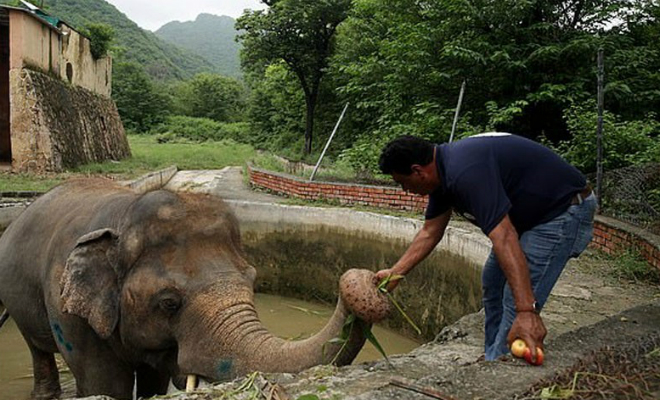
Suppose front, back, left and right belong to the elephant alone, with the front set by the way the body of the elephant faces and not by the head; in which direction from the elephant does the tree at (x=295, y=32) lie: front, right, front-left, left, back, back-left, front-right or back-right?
back-left

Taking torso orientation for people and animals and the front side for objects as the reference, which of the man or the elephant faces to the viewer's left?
the man

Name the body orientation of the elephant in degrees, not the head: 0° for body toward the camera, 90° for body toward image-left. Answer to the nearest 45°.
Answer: approximately 315°

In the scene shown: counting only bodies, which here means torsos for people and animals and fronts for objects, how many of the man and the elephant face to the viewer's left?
1

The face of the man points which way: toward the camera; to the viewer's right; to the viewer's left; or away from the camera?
to the viewer's left

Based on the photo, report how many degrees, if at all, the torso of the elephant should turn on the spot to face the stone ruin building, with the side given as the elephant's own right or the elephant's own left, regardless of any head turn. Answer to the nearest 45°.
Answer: approximately 135° to the elephant's own left

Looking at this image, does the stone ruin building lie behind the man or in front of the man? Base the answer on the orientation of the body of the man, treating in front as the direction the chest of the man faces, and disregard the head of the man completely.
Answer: in front

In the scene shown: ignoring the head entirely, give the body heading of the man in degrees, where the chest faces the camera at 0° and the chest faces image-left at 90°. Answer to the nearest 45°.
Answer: approximately 90°

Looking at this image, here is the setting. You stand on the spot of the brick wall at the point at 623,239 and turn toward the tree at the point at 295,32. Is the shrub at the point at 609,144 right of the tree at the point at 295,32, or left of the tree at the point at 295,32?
right

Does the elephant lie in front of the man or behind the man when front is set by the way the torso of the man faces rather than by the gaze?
in front

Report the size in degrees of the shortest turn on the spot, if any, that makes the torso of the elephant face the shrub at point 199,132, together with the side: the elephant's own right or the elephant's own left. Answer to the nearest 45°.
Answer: approximately 135° to the elephant's own left

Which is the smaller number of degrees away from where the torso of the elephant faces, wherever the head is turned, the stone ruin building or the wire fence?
the wire fence

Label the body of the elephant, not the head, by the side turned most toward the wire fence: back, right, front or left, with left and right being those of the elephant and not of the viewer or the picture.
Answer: left

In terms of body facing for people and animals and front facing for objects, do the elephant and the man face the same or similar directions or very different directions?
very different directions

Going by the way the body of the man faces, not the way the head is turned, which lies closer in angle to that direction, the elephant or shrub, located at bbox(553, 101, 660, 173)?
the elephant
